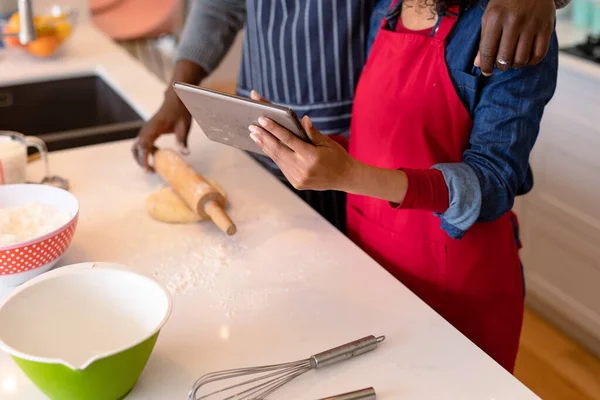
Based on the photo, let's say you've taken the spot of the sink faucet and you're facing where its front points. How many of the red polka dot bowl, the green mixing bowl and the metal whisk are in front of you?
3

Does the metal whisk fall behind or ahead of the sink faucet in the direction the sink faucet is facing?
ahead

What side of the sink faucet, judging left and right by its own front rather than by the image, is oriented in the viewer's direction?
front

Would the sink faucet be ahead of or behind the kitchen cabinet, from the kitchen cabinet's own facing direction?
ahead

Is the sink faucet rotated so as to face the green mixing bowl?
yes

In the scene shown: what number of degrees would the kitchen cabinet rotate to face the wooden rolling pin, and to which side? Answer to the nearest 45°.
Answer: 0° — it already faces it

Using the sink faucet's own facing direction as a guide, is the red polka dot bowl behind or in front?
in front

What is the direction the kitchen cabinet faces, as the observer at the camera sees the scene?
facing the viewer and to the left of the viewer

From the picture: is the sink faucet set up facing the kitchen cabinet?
no

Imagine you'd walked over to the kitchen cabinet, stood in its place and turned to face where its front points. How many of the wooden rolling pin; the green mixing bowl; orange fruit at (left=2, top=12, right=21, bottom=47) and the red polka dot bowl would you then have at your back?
0

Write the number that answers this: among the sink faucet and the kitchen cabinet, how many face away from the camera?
0
